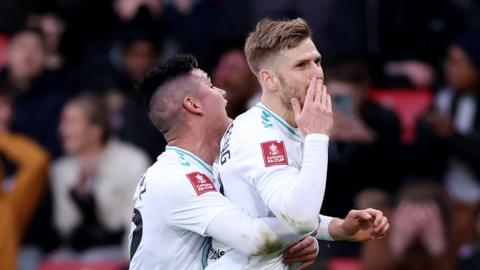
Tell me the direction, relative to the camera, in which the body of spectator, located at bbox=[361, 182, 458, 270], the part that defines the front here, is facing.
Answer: toward the camera

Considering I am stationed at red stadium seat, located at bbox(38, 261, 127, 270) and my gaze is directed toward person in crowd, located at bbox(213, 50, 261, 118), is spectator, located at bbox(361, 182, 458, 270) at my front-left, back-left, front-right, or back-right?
front-right

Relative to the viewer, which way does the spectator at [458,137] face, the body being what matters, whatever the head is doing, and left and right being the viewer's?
facing the viewer and to the left of the viewer

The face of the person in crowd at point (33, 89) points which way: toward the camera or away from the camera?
toward the camera

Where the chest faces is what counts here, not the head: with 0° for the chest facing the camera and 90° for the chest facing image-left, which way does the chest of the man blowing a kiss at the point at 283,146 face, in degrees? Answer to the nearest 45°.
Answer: approximately 270°

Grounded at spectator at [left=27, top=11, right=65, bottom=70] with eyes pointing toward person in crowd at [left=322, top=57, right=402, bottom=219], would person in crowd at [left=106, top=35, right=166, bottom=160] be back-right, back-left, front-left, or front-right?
front-right

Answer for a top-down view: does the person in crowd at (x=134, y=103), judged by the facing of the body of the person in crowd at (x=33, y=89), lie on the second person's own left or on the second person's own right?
on the second person's own left

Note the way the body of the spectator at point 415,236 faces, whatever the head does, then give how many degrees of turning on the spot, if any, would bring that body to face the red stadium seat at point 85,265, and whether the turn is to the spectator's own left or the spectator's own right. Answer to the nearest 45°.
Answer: approximately 90° to the spectator's own right

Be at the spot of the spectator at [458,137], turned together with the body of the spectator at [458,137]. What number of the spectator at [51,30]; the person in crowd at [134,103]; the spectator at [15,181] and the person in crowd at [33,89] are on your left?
0

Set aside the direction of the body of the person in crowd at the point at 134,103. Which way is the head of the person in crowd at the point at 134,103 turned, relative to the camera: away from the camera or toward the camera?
toward the camera

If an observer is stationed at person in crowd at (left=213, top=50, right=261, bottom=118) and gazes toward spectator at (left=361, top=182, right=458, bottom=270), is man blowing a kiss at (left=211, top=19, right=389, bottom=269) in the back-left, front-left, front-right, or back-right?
front-right

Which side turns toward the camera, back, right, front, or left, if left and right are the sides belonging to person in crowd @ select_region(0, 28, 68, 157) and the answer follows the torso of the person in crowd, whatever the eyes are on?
front
